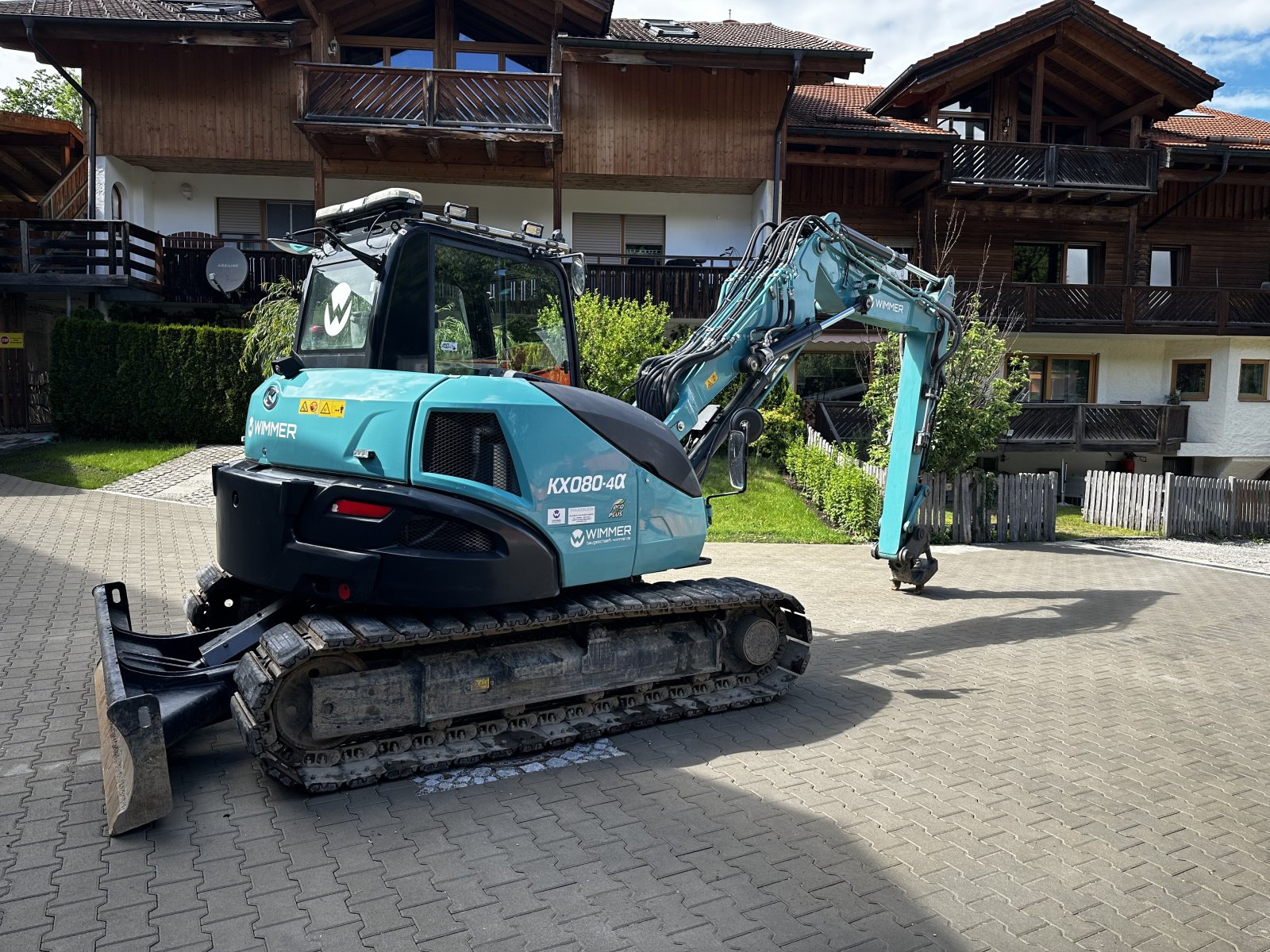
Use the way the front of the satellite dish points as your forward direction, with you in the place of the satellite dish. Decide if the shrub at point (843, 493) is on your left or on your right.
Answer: on your left

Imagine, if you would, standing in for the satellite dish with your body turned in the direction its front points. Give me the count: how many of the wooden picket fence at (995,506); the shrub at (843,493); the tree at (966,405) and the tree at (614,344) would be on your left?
4

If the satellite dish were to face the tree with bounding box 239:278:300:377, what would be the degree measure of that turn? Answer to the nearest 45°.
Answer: approximately 45° to its left

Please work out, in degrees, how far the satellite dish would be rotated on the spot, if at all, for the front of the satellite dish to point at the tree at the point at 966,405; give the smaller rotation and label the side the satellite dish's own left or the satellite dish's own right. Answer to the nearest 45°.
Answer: approximately 90° to the satellite dish's own left

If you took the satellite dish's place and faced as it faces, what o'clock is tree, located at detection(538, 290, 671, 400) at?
The tree is roughly at 9 o'clock from the satellite dish.

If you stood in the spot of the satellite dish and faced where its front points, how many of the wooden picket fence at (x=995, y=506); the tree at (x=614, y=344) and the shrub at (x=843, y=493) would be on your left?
3

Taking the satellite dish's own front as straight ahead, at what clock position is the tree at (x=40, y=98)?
The tree is roughly at 4 o'clock from the satellite dish.
